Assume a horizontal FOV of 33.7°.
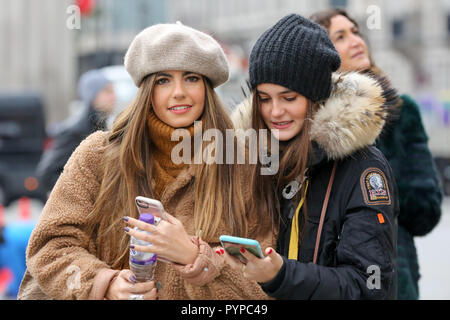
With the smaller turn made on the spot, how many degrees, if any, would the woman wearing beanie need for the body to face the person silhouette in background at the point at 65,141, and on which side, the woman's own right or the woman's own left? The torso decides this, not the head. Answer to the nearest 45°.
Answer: approximately 90° to the woman's own right

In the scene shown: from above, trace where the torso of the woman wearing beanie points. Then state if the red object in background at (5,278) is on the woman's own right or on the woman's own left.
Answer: on the woman's own right

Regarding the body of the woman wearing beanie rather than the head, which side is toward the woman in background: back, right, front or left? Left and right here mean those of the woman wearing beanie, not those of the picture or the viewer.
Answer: back
